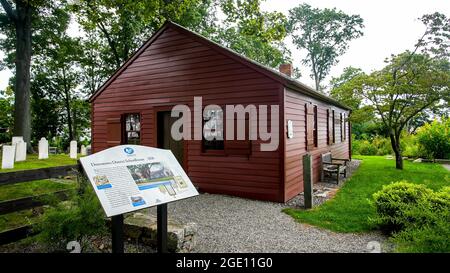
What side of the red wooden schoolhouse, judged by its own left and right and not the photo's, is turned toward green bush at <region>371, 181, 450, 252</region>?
left

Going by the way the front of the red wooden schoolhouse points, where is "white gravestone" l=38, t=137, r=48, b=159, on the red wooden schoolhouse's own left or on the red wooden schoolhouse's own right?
on the red wooden schoolhouse's own right

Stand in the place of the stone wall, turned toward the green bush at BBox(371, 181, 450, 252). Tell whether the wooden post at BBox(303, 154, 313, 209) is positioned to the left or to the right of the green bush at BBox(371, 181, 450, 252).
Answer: left

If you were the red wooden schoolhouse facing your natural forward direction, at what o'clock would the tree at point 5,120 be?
The tree is roughly at 3 o'clock from the red wooden schoolhouse.

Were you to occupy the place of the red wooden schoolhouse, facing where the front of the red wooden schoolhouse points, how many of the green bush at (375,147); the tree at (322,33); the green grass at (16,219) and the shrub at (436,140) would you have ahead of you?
1

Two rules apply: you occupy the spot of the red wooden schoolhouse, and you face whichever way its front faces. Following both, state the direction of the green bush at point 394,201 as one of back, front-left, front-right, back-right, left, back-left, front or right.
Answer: left

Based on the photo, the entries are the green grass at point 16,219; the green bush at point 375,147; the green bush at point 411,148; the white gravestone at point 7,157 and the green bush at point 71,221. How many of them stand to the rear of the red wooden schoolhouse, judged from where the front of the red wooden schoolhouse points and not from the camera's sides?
2

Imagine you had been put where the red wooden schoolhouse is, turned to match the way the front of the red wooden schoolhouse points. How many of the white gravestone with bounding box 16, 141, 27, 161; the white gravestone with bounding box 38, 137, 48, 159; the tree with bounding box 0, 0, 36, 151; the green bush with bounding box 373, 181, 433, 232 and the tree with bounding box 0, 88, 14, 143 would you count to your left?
1

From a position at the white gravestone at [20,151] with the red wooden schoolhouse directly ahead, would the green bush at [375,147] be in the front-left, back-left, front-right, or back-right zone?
front-left

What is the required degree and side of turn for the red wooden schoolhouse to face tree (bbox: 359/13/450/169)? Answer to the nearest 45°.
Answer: approximately 135° to its left

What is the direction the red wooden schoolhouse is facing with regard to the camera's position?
facing the viewer and to the left of the viewer

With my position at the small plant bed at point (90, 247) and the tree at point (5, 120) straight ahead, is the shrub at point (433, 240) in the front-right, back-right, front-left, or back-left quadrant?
back-right

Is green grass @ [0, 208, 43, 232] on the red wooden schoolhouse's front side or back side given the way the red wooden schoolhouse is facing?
on the front side

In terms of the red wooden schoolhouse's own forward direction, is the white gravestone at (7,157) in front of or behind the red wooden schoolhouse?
in front

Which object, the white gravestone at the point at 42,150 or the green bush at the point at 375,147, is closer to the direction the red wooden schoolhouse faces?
the white gravestone

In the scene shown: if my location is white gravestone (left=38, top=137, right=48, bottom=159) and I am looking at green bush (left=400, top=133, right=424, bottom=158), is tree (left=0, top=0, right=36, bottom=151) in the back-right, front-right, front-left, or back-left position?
back-left

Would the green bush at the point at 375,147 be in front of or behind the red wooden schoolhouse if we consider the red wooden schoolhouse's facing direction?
behind

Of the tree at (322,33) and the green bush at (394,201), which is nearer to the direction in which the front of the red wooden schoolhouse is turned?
the green bush

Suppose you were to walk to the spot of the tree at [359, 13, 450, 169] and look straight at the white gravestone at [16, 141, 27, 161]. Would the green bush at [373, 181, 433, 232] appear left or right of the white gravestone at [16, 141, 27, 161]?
left
